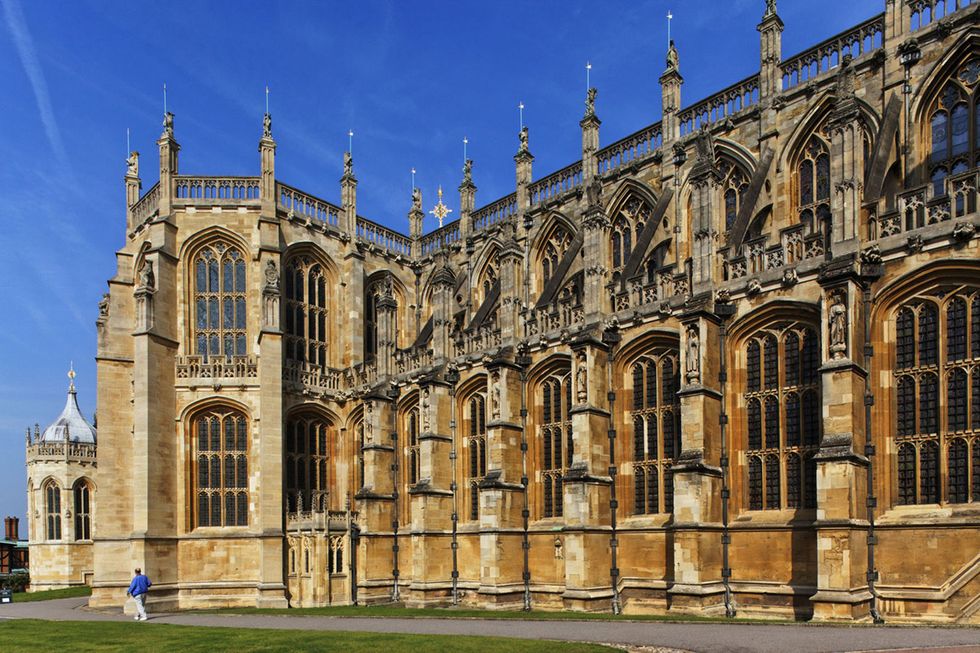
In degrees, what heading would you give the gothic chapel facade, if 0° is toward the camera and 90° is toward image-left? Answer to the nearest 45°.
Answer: approximately 45°
